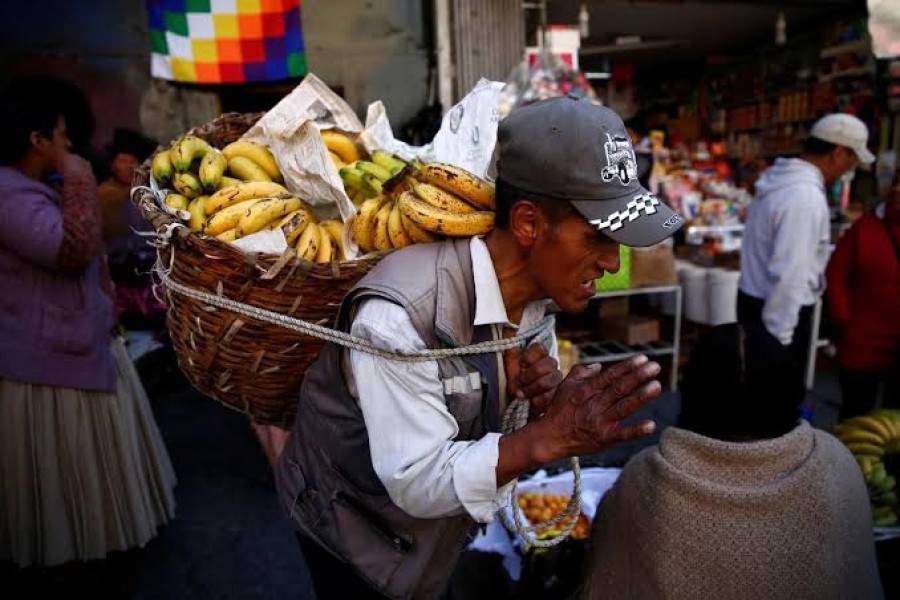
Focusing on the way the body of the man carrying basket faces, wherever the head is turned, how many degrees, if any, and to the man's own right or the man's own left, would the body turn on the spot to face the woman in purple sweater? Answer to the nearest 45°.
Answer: approximately 135° to the man's own left

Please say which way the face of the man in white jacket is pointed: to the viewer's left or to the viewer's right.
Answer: to the viewer's right

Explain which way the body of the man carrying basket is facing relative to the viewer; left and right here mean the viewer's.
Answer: facing to the right of the viewer

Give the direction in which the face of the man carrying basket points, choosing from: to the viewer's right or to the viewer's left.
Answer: to the viewer's right

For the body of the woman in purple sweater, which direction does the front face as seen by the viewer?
to the viewer's right

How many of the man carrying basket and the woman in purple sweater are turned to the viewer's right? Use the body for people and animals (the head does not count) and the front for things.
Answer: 2

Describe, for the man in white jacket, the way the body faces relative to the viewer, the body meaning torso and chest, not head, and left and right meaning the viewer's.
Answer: facing to the right of the viewer
